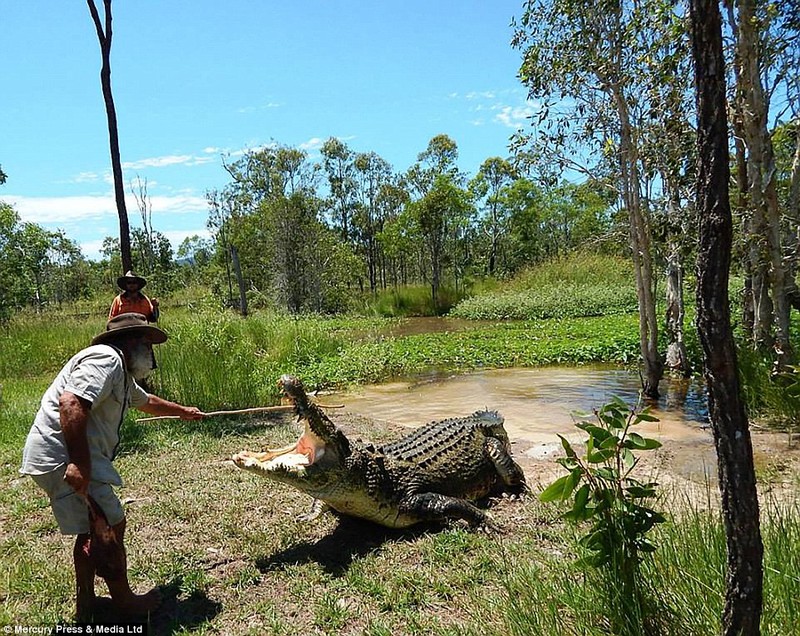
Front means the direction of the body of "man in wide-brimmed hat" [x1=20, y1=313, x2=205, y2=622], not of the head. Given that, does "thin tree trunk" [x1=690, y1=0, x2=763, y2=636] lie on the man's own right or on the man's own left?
on the man's own right

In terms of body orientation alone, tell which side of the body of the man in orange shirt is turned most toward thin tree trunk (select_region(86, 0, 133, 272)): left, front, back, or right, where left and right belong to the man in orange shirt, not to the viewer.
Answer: back

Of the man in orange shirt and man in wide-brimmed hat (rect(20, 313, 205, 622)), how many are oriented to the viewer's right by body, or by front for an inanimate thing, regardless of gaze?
1

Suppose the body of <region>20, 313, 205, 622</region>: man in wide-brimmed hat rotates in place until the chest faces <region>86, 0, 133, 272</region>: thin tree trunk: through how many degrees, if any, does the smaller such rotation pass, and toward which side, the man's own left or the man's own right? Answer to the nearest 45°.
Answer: approximately 90° to the man's own left

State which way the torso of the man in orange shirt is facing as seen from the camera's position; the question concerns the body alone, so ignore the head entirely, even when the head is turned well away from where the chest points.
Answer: toward the camera

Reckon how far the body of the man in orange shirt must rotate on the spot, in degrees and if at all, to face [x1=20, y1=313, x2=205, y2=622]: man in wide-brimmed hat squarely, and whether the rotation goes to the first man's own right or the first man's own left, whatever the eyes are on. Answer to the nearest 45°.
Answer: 0° — they already face them

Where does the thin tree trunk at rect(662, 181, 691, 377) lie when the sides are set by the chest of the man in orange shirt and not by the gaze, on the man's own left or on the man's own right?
on the man's own left

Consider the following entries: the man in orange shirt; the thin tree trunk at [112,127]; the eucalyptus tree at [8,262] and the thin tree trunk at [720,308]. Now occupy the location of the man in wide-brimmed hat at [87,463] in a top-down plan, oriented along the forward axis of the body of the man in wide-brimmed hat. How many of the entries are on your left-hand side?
3

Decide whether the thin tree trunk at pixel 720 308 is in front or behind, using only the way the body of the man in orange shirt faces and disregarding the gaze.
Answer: in front

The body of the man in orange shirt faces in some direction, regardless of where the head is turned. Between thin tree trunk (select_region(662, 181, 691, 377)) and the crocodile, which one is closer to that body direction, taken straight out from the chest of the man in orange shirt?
the crocodile

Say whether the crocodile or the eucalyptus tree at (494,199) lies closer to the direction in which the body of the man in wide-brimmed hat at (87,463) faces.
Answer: the crocodile

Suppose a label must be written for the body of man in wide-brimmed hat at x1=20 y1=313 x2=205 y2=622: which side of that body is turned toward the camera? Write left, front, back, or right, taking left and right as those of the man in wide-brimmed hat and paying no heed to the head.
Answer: right

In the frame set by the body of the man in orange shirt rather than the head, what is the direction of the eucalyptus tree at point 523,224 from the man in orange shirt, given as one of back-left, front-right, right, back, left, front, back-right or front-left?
back-left

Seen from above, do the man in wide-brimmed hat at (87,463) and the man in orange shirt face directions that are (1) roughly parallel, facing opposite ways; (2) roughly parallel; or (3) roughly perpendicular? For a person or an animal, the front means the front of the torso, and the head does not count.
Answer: roughly perpendicular

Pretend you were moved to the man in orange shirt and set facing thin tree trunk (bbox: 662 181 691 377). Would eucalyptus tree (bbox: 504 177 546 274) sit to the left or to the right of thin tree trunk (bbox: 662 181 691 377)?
left
